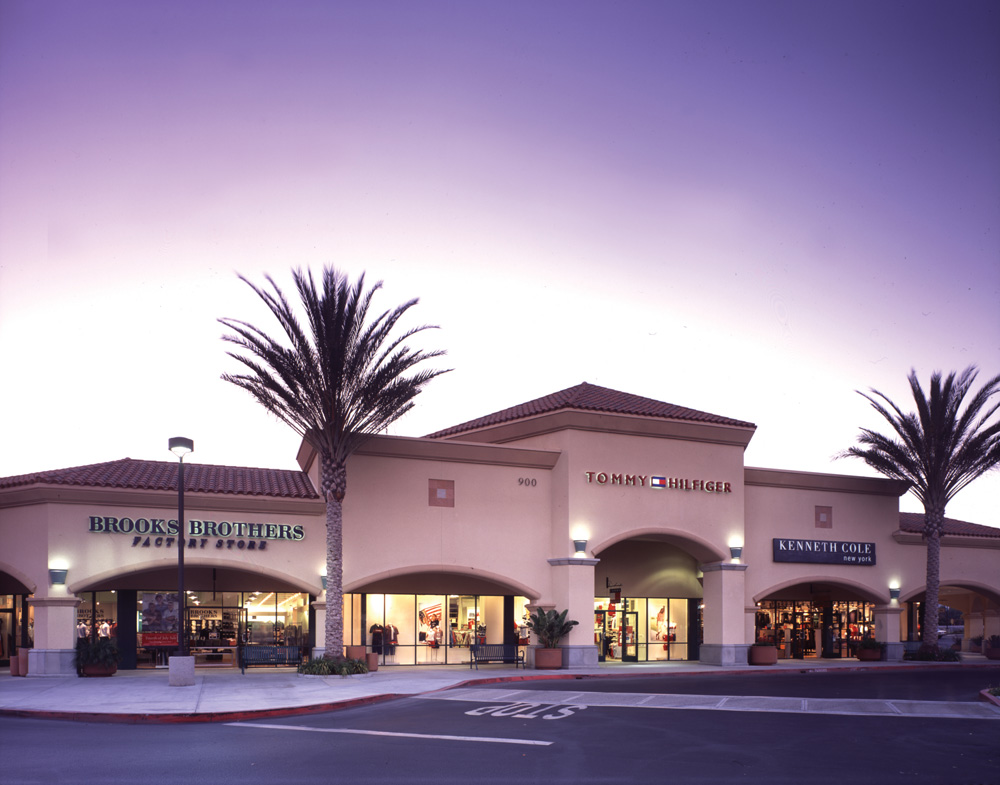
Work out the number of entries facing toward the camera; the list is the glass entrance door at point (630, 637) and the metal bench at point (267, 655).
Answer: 2

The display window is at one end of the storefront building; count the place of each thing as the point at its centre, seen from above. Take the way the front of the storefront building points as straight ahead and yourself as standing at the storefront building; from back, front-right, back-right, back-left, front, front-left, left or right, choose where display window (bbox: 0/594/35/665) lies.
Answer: right

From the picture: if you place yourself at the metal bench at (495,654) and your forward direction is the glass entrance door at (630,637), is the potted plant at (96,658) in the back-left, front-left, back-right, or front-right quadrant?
back-left

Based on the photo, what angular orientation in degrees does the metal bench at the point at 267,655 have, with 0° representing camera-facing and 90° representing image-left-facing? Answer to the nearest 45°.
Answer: approximately 0°

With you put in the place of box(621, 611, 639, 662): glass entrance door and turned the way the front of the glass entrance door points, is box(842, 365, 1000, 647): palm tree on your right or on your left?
on your left

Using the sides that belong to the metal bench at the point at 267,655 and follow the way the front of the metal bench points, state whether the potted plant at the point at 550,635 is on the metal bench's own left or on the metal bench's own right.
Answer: on the metal bench's own left

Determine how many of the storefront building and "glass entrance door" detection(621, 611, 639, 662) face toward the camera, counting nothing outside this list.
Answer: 2

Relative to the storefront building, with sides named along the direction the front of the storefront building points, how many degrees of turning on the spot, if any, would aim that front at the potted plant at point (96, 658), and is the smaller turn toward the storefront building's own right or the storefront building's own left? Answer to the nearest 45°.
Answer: approximately 45° to the storefront building's own right
